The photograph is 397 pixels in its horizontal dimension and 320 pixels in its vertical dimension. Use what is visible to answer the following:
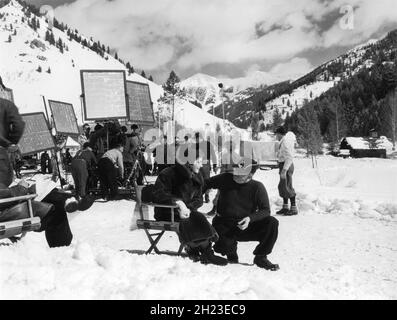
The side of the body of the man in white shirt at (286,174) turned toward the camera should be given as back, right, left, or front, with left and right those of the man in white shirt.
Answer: left

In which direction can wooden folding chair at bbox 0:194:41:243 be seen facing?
to the viewer's right

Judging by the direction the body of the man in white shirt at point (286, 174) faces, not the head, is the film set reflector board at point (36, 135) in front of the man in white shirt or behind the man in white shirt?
in front

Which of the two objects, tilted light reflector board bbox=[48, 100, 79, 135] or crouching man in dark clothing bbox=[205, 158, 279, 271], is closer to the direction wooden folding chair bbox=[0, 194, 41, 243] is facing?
the crouching man in dark clothing

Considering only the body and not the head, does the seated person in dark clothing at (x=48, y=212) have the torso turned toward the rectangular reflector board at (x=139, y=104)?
no

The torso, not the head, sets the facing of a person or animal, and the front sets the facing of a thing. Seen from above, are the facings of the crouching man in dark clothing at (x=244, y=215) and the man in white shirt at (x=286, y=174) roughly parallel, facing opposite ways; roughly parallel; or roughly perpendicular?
roughly perpendicular

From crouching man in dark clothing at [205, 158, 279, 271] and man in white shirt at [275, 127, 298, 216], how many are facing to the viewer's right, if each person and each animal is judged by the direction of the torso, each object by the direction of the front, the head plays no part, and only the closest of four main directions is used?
0

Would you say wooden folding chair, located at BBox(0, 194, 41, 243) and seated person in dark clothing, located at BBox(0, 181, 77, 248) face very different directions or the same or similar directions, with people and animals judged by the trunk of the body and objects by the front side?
same or similar directions

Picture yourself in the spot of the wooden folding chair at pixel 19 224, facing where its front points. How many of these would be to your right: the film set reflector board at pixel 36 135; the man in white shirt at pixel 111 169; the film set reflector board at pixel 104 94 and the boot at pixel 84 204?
0

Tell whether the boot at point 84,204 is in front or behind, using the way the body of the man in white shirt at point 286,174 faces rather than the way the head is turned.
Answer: in front

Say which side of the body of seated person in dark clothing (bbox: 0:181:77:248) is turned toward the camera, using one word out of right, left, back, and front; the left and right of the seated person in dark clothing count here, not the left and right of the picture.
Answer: right

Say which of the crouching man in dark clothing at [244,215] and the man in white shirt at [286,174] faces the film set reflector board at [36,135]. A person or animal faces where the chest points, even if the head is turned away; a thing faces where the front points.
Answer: the man in white shirt

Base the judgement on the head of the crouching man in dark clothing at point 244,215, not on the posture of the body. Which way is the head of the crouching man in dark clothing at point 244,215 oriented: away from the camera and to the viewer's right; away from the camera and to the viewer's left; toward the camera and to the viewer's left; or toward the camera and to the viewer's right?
toward the camera and to the viewer's left

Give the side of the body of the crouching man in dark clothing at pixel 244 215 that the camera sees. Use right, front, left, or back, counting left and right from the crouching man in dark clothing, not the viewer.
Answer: front

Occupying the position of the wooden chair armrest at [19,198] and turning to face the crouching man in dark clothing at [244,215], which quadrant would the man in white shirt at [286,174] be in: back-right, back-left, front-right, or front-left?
front-left

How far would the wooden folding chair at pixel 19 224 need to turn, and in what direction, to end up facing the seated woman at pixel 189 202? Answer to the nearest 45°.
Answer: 0° — it already faces them

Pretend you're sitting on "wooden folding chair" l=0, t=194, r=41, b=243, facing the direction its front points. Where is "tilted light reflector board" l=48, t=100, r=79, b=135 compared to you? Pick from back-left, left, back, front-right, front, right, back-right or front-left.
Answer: left
